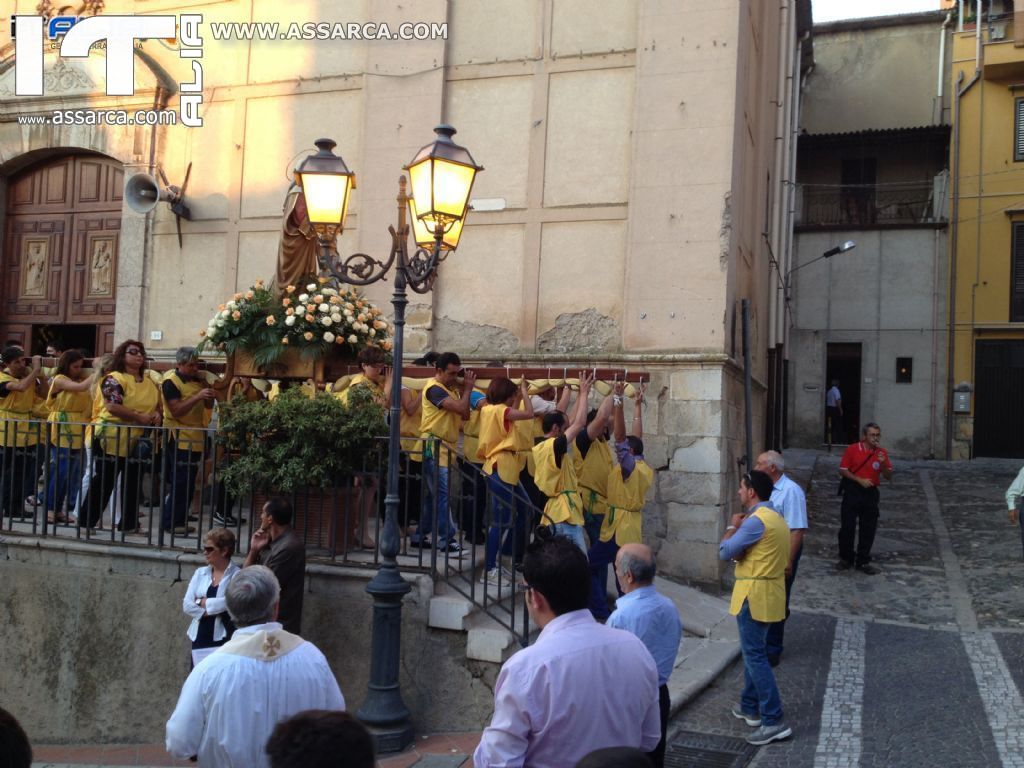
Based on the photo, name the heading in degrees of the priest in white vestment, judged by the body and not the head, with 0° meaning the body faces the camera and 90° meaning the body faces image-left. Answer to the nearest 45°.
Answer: approximately 180°

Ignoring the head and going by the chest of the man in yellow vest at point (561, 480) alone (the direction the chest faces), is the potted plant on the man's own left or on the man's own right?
on the man's own left

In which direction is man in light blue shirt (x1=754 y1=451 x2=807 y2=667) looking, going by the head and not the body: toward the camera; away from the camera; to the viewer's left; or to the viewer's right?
to the viewer's left

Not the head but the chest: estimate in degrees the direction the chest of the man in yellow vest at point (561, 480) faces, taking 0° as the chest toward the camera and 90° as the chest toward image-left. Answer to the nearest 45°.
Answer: approximately 225°

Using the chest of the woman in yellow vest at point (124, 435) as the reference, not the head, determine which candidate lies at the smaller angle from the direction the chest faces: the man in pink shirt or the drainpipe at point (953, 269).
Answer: the man in pink shirt

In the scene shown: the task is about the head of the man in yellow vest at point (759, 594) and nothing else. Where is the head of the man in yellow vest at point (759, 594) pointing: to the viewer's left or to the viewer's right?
to the viewer's left

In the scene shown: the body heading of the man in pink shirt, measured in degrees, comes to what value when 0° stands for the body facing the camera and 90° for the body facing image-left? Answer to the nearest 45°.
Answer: approximately 135°

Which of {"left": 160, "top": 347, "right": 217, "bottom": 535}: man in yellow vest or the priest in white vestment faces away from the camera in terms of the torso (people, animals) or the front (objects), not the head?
the priest in white vestment

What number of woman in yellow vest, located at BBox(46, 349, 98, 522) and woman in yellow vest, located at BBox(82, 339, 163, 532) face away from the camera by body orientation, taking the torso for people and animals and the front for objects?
0

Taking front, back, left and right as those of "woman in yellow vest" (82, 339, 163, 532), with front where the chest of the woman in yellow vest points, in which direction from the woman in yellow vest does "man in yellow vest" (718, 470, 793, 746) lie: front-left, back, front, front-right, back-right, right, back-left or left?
front

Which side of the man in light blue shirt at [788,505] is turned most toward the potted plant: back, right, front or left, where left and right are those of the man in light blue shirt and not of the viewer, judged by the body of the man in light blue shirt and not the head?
front

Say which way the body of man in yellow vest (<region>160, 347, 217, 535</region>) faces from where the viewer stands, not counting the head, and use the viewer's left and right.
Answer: facing the viewer and to the right of the viewer

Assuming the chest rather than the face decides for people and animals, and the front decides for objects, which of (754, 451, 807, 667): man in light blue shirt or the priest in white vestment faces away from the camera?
the priest in white vestment

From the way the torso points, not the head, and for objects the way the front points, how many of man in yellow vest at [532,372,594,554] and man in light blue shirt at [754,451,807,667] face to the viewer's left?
1
